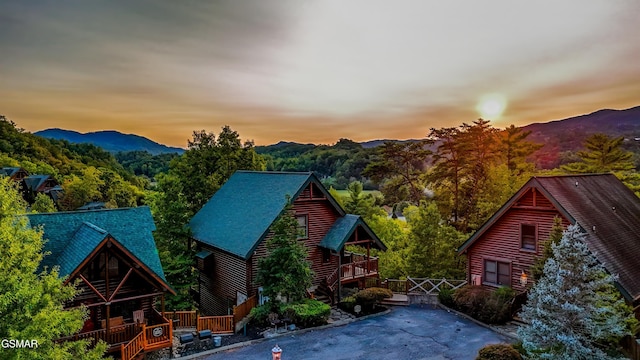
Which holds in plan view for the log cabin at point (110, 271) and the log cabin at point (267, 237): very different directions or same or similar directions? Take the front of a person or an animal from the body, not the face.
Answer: same or similar directions

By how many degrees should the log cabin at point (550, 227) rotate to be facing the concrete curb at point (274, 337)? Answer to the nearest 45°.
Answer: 0° — it already faces it

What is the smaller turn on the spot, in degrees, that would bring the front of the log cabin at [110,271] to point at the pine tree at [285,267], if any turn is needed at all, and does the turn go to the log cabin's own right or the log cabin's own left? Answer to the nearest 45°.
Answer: approximately 45° to the log cabin's own left

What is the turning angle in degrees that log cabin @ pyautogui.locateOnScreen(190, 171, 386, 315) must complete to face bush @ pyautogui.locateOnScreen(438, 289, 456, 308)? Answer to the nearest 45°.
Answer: approximately 45° to its left

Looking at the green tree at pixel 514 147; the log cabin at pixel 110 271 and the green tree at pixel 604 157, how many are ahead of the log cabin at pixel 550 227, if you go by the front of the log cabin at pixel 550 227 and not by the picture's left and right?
1

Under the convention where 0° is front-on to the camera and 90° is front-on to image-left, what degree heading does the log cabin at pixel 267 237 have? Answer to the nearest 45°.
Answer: approximately 315°

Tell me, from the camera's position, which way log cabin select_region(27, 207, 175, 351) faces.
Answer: facing the viewer and to the right of the viewer

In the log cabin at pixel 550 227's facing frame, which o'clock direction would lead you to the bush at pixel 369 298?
The bush is roughly at 1 o'clock from the log cabin.

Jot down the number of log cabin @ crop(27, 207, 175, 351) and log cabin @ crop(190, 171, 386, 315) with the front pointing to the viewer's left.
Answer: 0
